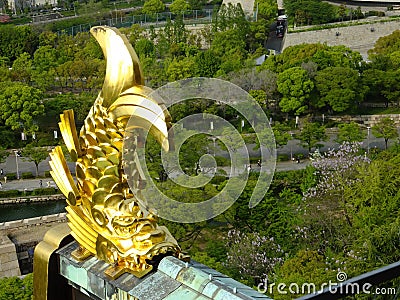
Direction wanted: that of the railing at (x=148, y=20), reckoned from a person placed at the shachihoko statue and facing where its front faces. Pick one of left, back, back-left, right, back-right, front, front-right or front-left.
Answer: back-left

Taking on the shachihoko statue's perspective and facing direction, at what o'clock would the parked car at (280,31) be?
The parked car is roughly at 8 o'clock from the shachihoko statue.

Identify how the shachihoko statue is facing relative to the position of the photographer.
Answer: facing the viewer and to the right of the viewer

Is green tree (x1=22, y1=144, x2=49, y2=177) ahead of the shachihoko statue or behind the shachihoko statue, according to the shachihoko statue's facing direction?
behind

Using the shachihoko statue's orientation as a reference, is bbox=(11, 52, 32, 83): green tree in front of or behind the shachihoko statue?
behind

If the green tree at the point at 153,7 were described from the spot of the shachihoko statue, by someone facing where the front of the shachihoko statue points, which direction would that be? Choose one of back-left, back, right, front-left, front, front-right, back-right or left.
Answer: back-left

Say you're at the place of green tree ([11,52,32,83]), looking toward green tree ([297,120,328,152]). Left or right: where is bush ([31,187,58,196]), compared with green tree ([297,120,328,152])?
right
